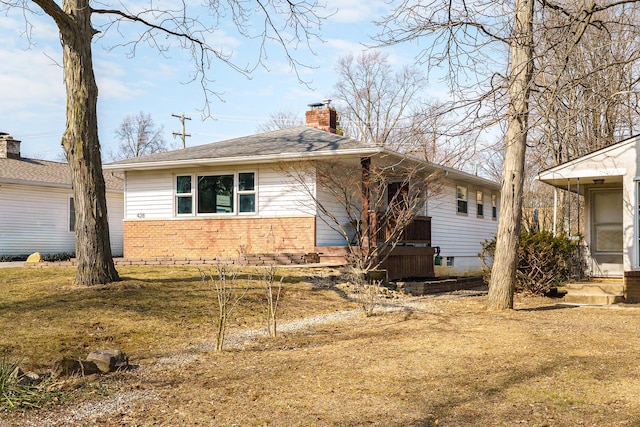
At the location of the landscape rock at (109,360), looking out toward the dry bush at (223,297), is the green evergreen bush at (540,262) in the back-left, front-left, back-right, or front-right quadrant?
front-right

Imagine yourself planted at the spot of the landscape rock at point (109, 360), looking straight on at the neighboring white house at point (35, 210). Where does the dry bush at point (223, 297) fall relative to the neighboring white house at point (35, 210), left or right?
right

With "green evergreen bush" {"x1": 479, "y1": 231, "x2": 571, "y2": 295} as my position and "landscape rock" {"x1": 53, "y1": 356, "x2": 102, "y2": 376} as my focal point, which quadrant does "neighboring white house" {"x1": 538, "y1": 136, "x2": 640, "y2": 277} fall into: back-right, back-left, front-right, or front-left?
back-left

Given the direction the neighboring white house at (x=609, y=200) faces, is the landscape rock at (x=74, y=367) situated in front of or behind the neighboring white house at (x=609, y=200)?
in front

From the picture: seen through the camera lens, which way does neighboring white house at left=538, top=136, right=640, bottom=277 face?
facing the viewer

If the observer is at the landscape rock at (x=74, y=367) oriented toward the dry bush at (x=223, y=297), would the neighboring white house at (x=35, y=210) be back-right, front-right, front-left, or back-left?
front-left

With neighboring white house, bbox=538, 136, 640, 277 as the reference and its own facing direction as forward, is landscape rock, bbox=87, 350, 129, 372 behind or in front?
in front

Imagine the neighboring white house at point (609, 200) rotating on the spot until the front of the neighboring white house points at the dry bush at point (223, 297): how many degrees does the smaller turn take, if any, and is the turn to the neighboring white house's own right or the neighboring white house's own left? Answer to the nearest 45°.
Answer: approximately 45° to the neighboring white house's own right

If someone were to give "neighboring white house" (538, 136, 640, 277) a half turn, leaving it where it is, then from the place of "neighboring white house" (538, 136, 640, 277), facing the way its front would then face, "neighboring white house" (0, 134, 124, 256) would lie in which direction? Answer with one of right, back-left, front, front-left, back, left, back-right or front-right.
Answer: left

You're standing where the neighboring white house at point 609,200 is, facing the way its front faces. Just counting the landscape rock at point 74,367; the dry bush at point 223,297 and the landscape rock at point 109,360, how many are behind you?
0
